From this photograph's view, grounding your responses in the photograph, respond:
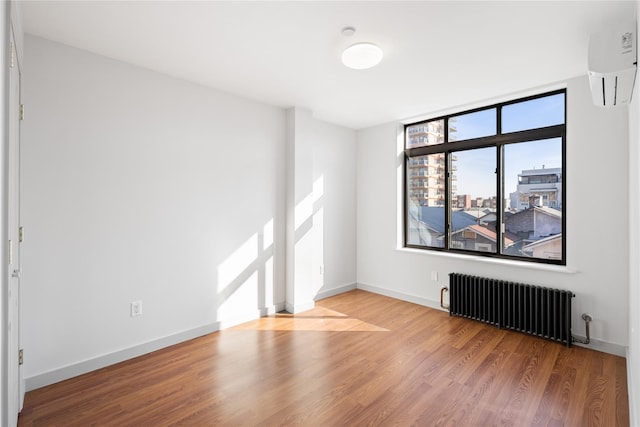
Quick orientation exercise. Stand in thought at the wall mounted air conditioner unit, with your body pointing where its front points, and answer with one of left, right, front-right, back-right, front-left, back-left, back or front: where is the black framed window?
front-right

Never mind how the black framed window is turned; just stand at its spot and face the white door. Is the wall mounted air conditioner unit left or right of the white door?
left

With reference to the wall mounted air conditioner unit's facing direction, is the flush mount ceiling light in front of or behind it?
in front
